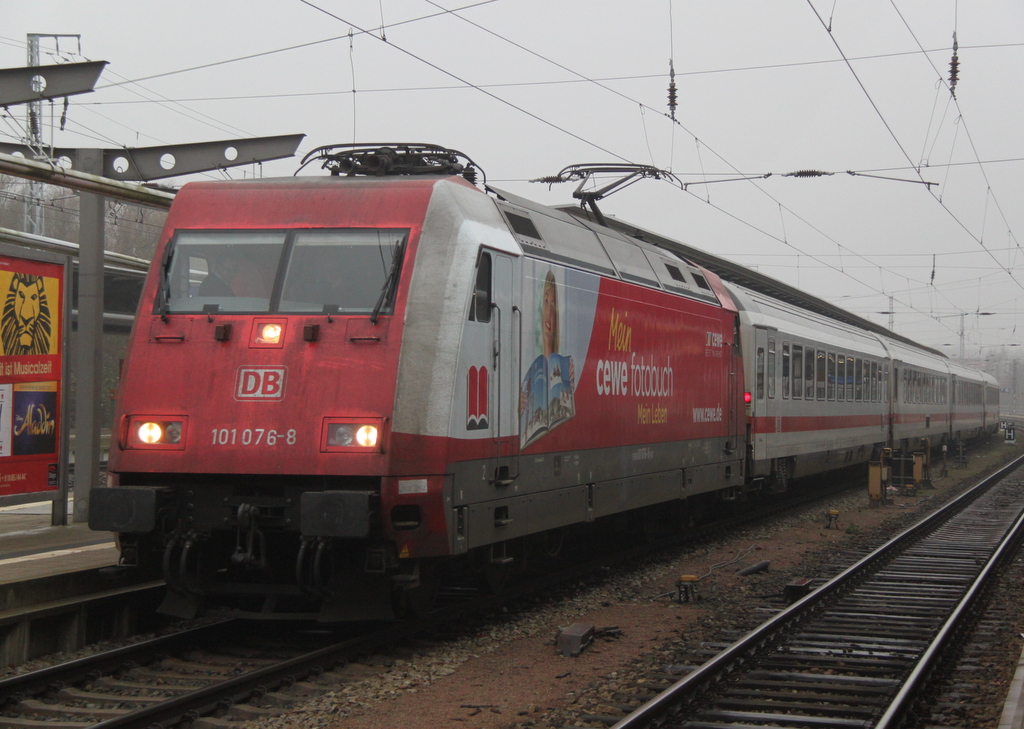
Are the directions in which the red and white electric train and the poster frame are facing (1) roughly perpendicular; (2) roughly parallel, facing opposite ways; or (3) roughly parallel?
roughly perpendicular

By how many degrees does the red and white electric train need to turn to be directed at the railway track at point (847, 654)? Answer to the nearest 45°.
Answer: approximately 45° to its left

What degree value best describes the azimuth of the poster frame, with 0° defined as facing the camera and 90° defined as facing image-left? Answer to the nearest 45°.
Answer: approximately 315°

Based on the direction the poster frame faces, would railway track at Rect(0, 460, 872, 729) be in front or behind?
in front

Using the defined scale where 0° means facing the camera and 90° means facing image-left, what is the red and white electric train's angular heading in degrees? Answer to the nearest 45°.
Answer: approximately 45°
